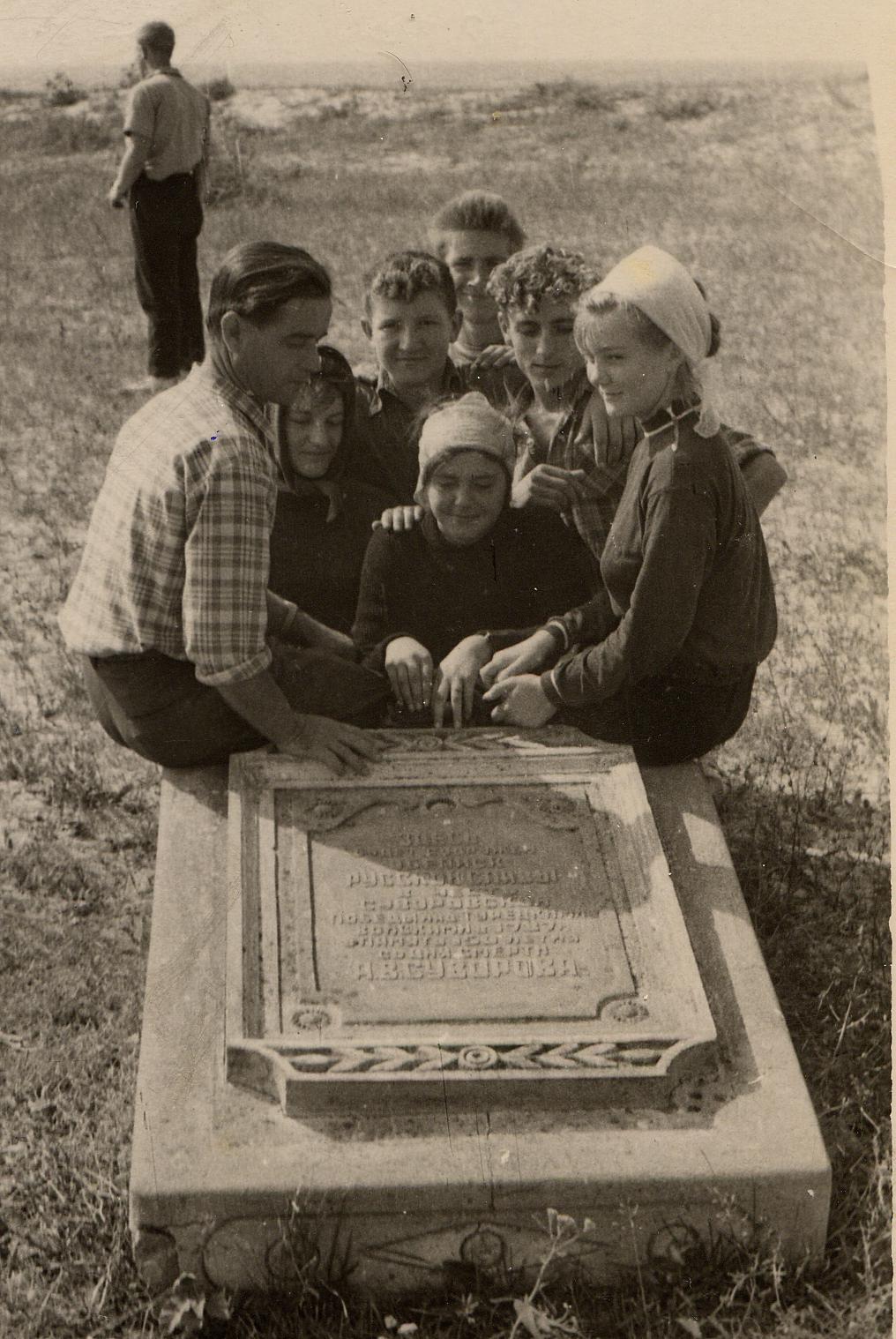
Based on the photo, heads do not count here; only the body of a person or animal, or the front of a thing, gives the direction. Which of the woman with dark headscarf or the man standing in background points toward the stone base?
the woman with dark headscarf

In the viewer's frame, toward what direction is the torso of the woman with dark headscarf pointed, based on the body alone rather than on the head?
toward the camera

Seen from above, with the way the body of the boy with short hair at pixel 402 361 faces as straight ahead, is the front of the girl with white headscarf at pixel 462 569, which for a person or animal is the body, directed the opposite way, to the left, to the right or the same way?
the same way

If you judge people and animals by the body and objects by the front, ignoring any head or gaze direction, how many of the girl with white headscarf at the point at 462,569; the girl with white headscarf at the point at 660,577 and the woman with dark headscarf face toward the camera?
2

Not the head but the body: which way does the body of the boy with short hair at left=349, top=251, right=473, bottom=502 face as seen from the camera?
toward the camera

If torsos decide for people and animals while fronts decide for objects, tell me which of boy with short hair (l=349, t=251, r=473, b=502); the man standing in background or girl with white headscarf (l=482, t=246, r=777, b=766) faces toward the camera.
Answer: the boy with short hair

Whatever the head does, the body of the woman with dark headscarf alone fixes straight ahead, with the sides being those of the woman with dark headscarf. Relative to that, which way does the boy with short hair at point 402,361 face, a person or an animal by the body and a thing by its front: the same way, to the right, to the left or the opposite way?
the same way

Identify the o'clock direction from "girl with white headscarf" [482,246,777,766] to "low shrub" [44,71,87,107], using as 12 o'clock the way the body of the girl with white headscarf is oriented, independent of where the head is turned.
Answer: The low shrub is roughly at 2 o'clock from the girl with white headscarf.

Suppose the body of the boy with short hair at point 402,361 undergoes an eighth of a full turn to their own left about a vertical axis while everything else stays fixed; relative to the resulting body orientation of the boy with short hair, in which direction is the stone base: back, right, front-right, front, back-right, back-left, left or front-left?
front-right

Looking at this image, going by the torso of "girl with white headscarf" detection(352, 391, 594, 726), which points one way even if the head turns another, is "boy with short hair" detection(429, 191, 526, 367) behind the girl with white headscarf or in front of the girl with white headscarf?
behind

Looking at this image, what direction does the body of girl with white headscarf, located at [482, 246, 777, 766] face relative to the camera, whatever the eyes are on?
to the viewer's left

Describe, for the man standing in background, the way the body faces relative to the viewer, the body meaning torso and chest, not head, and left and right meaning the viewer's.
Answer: facing away from the viewer and to the left of the viewer

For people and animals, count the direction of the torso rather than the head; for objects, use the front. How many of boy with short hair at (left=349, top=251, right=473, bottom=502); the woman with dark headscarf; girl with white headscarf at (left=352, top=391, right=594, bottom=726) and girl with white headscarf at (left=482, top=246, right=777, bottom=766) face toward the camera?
3

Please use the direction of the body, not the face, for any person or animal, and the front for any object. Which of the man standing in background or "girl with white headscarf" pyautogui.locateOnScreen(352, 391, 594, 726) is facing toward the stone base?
the girl with white headscarf

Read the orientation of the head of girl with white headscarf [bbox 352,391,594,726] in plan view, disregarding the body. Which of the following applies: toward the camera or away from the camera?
toward the camera

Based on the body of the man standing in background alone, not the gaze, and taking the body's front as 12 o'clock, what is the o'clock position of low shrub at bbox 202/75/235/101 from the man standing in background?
The low shrub is roughly at 2 o'clock from the man standing in background.

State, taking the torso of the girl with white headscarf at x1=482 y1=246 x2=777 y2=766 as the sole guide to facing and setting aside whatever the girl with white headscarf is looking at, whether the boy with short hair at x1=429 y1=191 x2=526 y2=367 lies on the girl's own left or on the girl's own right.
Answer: on the girl's own right
